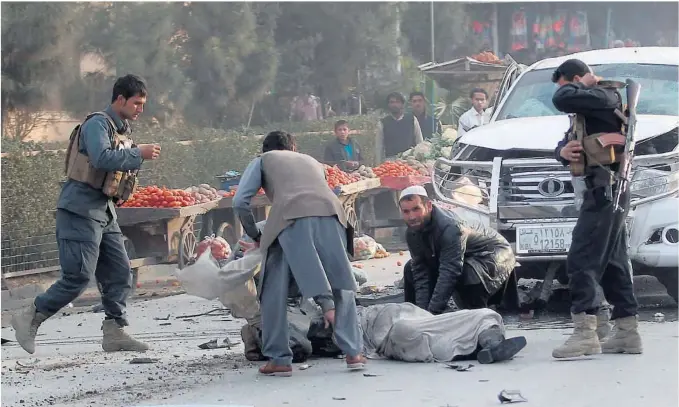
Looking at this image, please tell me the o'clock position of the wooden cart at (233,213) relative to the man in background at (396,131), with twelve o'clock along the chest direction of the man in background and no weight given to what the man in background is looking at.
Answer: The wooden cart is roughly at 1 o'clock from the man in background.

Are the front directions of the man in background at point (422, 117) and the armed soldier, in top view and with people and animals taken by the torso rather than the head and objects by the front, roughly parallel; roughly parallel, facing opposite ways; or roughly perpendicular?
roughly perpendicular

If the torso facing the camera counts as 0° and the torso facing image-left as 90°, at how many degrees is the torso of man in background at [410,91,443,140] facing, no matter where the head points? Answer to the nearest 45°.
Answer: approximately 0°

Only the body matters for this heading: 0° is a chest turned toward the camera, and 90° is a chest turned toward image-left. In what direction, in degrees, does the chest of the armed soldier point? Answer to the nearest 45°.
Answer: approximately 90°

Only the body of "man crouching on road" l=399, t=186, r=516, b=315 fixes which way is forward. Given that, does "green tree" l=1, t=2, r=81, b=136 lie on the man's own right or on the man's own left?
on the man's own right

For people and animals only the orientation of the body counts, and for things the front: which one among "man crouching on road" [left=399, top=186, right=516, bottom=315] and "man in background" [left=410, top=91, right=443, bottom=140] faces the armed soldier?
the man in background

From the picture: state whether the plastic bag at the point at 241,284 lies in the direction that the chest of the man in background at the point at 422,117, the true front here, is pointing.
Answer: yes

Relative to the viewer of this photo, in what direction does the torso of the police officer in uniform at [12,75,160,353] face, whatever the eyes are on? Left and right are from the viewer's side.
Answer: facing to the right of the viewer
